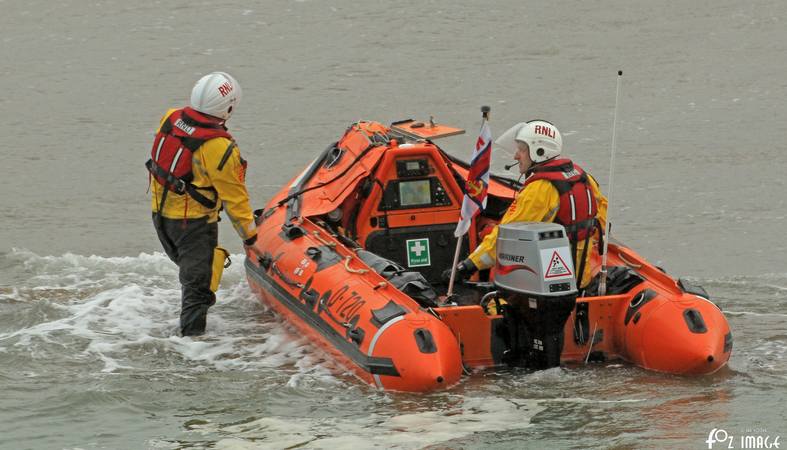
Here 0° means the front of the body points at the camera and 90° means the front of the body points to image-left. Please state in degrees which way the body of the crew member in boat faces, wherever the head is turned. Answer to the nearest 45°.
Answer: approximately 135°

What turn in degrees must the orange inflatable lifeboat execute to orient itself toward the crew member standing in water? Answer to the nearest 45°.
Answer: approximately 45° to its left

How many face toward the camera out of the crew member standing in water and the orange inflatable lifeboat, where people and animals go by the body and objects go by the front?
0

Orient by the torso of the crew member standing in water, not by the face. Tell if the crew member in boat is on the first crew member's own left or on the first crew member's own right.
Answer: on the first crew member's own right

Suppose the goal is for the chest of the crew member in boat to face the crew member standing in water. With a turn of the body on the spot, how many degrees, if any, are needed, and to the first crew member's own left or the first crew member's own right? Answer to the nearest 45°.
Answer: approximately 45° to the first crew member's own left

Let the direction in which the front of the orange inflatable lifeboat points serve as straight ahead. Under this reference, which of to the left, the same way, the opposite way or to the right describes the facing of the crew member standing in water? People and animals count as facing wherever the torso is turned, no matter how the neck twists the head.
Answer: to the right

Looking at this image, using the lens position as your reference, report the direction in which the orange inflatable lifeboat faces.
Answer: facing away from the viewer and to the left of the viewer

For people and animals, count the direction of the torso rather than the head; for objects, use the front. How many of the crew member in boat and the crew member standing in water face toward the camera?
0
